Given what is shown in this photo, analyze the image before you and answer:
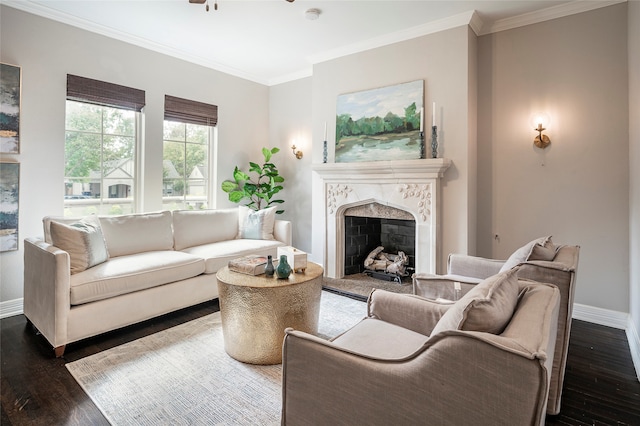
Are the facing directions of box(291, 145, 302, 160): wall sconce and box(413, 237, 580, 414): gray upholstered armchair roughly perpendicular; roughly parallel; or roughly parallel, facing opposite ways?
roughly perpendicular

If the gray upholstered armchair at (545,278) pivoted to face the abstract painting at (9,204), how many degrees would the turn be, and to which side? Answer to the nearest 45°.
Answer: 0° — it already faces it

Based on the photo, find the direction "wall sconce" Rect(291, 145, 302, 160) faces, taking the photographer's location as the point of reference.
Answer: facing the viewer and to the left of the viewer

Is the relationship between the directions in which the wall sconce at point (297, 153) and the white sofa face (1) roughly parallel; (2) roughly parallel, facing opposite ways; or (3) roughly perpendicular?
roughly perpendicular

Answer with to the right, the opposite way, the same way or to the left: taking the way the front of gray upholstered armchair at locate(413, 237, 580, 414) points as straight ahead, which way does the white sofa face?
the opposite way

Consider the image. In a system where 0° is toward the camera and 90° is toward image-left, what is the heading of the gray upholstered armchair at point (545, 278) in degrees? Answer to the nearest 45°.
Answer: approximately 90°

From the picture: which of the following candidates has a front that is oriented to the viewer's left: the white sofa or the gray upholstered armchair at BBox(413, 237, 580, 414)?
the gray upholstered armchair

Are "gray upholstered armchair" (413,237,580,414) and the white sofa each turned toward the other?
yes

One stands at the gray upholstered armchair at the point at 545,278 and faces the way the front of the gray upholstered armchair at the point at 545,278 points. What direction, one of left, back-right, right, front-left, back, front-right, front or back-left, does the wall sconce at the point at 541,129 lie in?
right

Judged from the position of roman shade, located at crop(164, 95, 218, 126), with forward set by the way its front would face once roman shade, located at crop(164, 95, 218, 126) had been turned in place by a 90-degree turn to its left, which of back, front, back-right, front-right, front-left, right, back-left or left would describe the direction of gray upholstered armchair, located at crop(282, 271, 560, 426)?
back-right

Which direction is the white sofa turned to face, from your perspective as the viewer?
facing the viewer and to the right of the viewer

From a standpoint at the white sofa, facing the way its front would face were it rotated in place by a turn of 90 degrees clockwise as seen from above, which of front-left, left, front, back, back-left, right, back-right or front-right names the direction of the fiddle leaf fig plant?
back

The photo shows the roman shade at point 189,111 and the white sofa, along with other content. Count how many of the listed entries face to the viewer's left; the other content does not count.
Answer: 0

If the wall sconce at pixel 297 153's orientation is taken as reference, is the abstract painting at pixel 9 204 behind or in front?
in front
